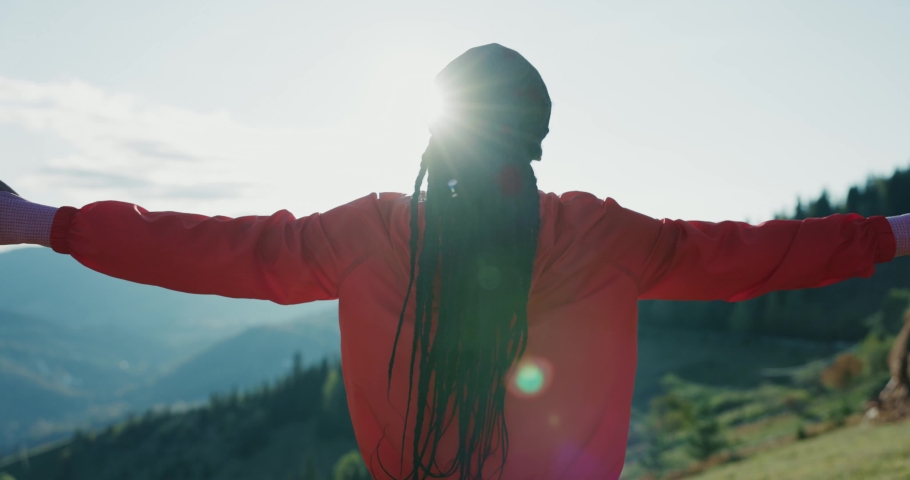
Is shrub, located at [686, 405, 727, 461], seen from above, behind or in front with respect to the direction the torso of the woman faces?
in front

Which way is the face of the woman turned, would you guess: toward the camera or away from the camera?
away from the camera

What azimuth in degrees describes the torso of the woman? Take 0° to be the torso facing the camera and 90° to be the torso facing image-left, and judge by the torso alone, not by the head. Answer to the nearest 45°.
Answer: approximately 180°
